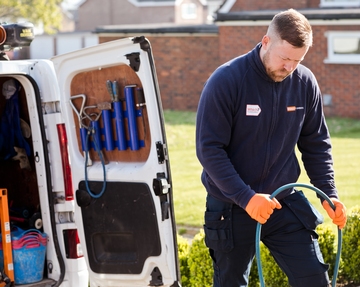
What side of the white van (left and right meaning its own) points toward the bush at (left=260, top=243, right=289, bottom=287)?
right

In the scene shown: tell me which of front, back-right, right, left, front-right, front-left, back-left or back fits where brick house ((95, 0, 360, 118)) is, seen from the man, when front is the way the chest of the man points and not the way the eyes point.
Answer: back-left

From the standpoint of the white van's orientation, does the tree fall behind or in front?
in front

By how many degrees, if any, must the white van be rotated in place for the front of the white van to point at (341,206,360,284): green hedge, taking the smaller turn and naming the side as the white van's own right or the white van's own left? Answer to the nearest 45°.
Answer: approximately 90° to the white van's own right

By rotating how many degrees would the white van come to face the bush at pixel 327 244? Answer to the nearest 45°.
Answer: approximately 90° to its right

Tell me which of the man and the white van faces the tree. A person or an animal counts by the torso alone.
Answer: the white van

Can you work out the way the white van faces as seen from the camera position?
facing away from the viewer

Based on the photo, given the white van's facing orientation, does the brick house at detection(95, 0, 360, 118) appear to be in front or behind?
in front
